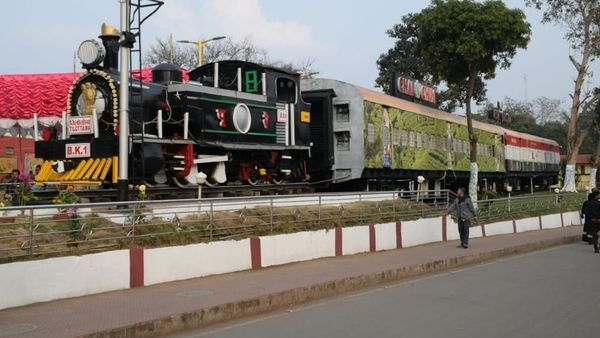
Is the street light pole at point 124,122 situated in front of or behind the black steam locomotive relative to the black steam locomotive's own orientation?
in front

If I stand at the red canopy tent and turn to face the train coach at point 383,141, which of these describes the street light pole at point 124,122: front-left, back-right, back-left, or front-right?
front-right

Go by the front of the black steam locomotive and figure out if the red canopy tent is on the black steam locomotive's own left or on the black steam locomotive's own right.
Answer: on the black steam locomotive's own right

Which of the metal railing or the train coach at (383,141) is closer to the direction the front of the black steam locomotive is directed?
the metal railing

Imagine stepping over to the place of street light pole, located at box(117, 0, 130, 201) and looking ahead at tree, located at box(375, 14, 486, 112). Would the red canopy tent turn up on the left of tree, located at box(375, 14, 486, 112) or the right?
left

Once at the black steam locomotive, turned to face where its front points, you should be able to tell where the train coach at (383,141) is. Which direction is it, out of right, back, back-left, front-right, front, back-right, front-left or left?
back

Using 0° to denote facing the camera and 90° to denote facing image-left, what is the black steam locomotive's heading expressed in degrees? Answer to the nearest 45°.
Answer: approximately 45°

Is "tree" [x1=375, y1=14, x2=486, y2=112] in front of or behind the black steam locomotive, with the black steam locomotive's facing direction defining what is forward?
behind

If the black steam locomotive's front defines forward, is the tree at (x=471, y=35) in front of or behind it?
behind

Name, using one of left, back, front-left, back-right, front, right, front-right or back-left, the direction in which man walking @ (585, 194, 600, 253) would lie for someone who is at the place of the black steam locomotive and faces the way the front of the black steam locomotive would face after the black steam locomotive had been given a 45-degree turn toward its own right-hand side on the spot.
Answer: back

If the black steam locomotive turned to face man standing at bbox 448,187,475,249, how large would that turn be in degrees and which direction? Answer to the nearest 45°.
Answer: approximately 135° to its left
